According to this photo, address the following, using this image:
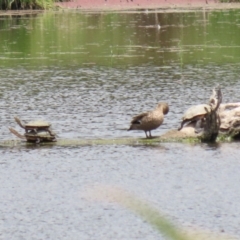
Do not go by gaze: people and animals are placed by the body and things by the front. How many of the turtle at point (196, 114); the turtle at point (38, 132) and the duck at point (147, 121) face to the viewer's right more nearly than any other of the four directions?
2

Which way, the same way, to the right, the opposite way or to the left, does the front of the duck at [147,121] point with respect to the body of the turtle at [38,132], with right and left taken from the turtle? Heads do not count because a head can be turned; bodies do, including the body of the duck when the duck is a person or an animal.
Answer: the opposite way

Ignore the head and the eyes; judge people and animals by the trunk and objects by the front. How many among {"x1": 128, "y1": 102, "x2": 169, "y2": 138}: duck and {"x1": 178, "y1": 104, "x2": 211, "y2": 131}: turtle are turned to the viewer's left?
0

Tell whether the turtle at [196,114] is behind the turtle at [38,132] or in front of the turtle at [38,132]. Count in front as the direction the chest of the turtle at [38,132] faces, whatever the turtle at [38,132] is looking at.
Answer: behind

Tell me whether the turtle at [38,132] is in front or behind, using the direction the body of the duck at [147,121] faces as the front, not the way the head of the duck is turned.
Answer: behind

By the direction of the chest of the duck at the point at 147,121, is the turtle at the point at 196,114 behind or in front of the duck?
in front

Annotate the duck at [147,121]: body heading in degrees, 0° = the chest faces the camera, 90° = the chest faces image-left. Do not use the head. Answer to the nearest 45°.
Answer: approximately 270°

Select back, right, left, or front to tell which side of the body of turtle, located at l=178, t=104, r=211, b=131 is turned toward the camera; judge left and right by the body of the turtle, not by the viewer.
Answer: right
